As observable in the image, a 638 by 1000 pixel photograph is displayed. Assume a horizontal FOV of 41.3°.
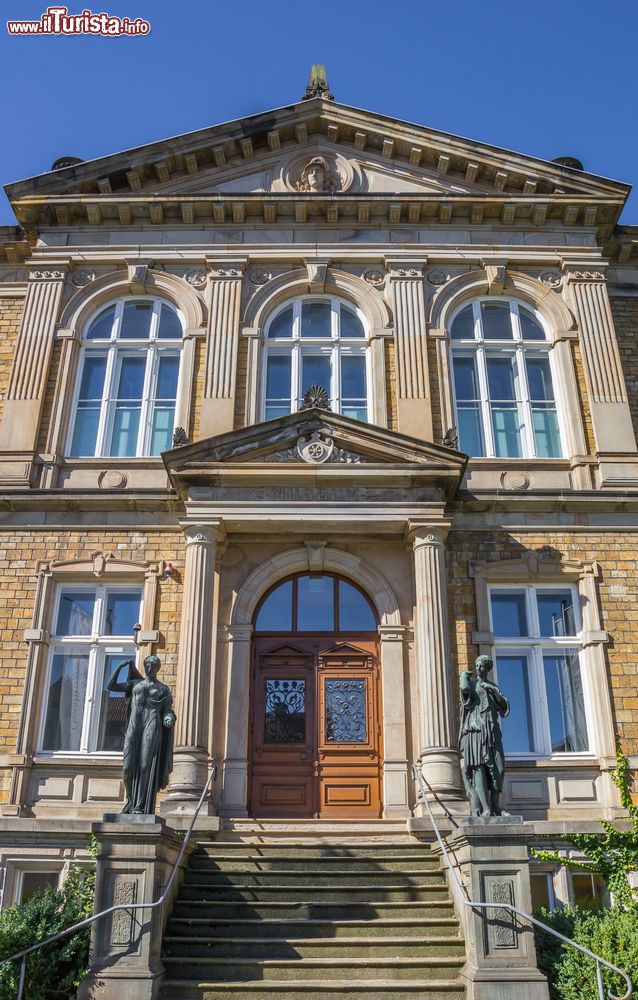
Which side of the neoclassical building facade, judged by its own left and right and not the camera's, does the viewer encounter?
front

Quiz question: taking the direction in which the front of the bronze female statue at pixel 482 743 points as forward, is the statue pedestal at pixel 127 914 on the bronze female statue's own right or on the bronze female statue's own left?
on the bronze female statue's own right

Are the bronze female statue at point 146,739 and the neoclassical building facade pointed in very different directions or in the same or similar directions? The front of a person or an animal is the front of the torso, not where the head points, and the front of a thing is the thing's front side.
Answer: same or similar directions

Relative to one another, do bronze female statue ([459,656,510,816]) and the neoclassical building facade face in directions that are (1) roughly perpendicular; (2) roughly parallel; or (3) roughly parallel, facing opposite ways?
roughly parallel

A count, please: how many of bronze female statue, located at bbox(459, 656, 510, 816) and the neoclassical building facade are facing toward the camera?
2

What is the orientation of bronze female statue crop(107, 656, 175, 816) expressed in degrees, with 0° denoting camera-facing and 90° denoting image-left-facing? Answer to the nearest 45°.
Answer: approximately 0°

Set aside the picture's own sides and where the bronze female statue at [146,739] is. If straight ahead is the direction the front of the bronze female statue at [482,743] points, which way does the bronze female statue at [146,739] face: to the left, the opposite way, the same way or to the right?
the same way

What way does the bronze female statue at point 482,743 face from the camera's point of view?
toward the camera
